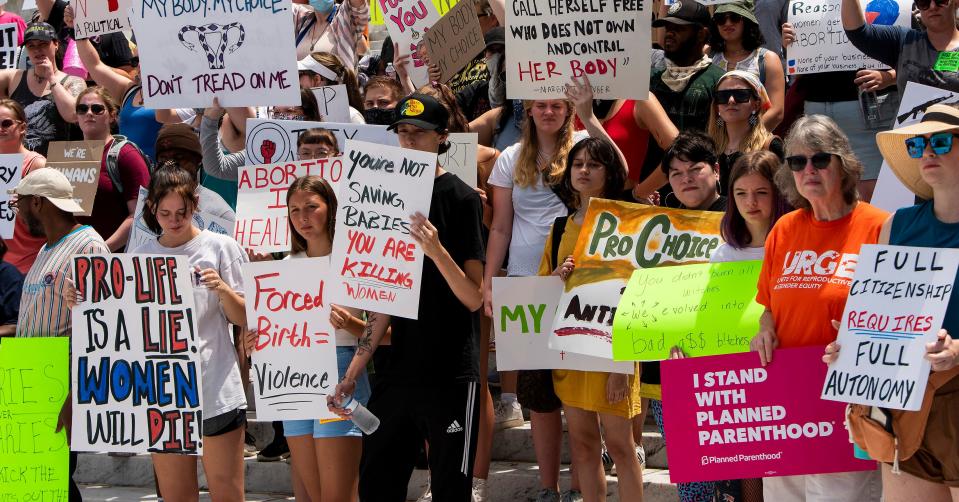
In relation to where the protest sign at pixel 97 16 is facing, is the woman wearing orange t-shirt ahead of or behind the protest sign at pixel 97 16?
ahead

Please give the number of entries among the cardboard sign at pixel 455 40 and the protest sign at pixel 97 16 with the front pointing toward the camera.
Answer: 2

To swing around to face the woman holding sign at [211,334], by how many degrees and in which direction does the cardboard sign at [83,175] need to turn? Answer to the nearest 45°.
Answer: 0° — it already faces them

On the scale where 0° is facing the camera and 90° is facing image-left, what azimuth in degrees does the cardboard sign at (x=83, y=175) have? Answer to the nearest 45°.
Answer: approximately 0°
